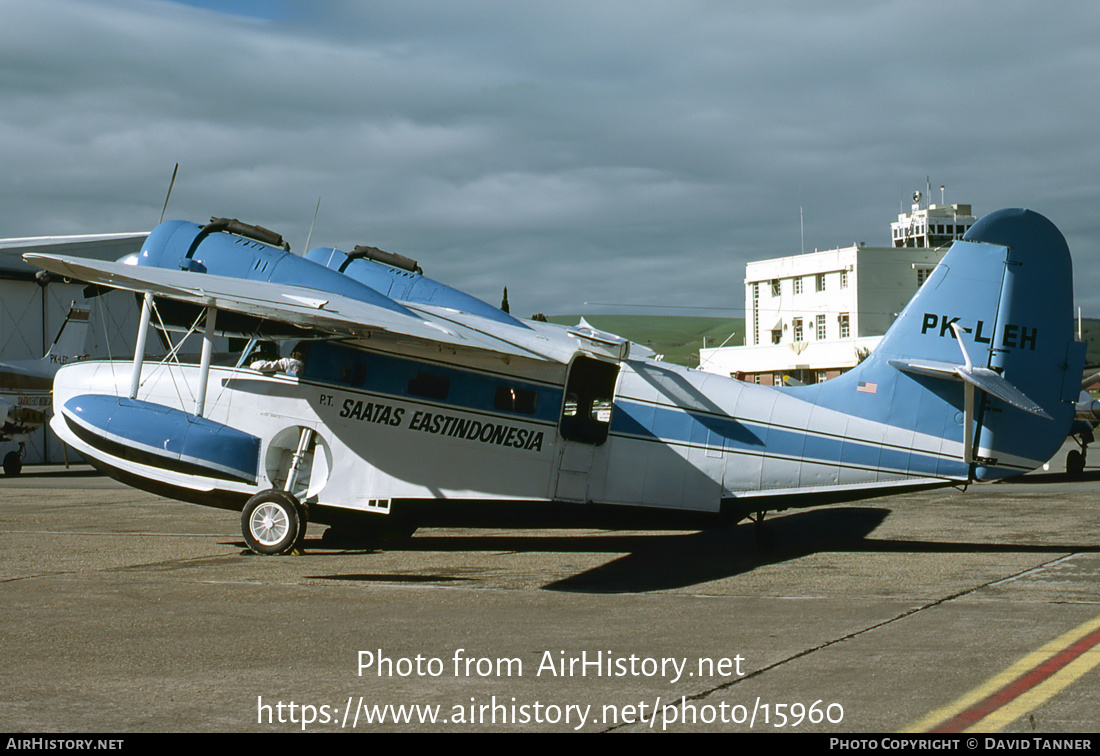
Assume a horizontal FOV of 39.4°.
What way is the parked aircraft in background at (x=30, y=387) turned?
to the viewer's left

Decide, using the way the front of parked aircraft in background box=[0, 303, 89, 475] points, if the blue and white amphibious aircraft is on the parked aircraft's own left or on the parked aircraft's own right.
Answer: on the parked aircraft's own left

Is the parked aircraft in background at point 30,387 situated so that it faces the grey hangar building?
no
